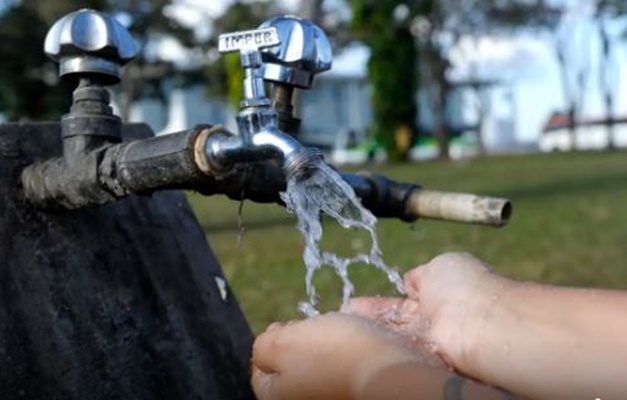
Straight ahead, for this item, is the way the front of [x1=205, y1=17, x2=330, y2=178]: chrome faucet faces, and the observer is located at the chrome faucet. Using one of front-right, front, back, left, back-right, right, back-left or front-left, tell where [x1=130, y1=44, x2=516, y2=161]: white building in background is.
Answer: left

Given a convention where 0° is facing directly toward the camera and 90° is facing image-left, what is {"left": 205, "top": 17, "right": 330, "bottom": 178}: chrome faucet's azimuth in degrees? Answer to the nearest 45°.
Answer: approximately 270°

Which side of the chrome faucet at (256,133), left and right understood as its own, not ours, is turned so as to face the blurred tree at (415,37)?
left

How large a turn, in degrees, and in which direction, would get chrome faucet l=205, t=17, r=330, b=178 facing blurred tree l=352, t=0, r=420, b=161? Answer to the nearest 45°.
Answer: approximately 90° to its left
